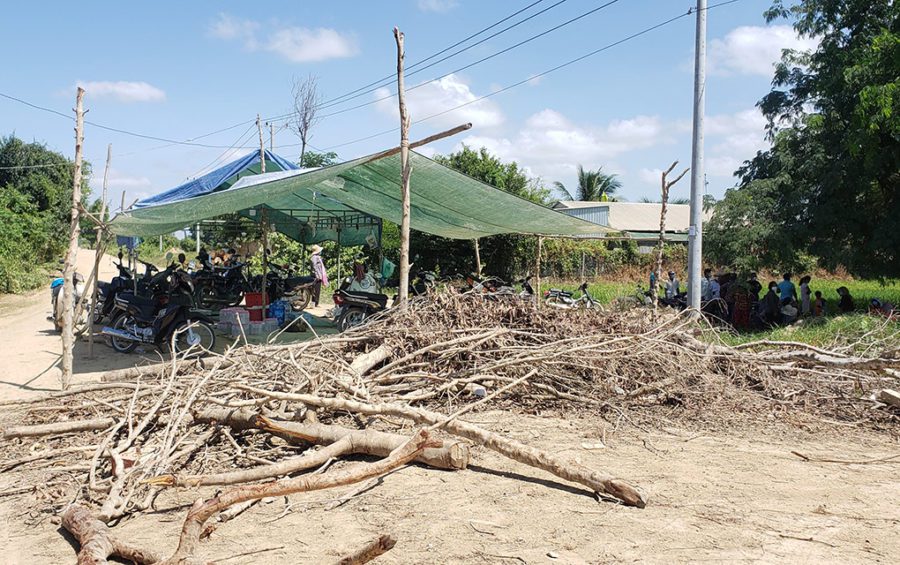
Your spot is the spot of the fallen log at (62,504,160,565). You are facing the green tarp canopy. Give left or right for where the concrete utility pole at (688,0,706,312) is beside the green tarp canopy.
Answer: right

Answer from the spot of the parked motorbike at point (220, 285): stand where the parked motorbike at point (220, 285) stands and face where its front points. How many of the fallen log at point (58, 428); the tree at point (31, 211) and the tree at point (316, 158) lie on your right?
1

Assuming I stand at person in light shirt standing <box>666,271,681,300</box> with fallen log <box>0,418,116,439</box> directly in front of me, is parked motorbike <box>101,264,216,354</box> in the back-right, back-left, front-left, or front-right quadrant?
front-right

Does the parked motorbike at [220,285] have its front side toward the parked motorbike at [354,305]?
no

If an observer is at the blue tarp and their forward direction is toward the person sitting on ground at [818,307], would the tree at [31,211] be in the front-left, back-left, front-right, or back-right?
back-left

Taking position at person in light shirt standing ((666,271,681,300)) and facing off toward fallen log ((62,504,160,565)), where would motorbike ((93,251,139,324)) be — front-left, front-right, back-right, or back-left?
front-right

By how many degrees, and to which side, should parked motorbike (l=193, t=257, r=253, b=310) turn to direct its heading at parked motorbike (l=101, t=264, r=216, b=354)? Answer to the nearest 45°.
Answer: approximately 90° to its right

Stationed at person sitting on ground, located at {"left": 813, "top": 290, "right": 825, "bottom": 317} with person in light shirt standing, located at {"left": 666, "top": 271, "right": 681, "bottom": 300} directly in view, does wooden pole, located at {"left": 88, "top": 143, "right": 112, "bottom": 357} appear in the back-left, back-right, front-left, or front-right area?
front-left
